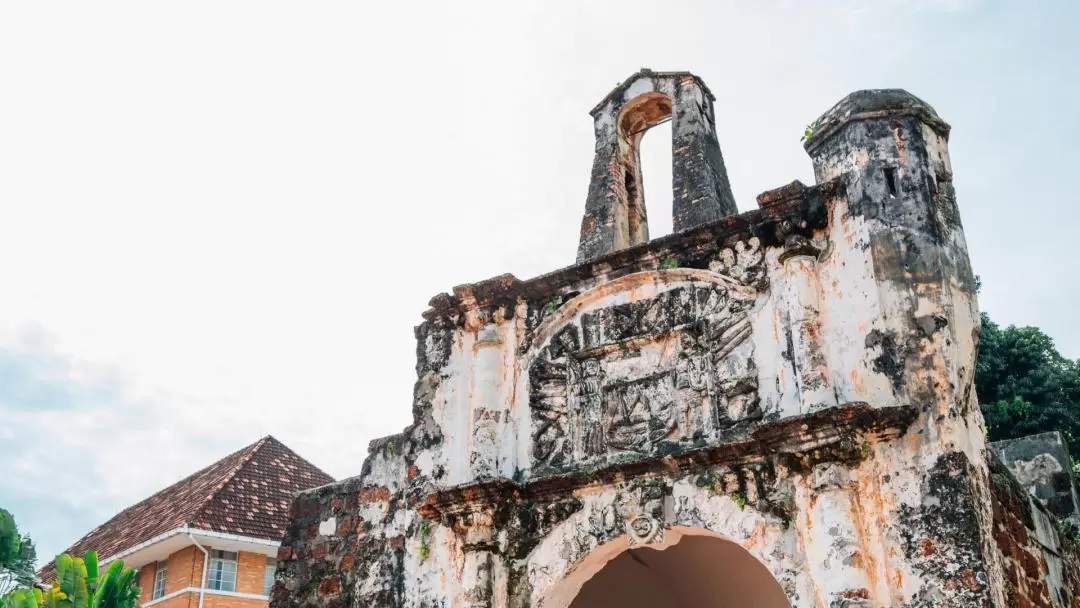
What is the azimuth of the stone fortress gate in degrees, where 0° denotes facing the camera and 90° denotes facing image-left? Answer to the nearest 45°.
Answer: approximately 45°

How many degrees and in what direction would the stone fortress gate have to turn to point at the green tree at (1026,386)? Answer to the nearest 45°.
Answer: approximately 180°

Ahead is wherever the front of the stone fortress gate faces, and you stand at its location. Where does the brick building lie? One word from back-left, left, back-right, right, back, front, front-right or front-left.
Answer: right
